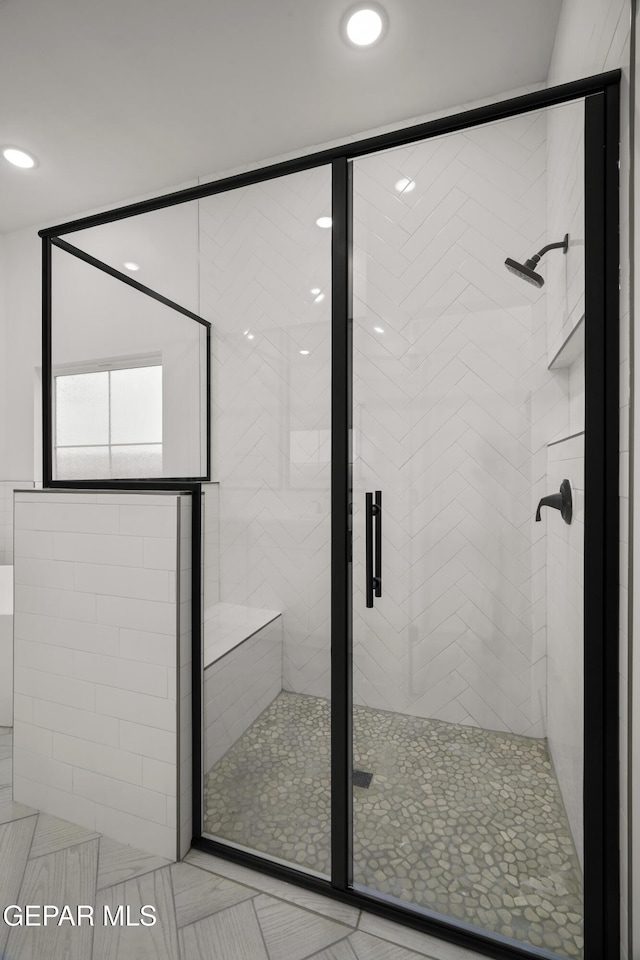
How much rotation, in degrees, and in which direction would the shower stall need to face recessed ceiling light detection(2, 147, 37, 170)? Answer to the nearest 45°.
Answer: approximately 90° to its right
